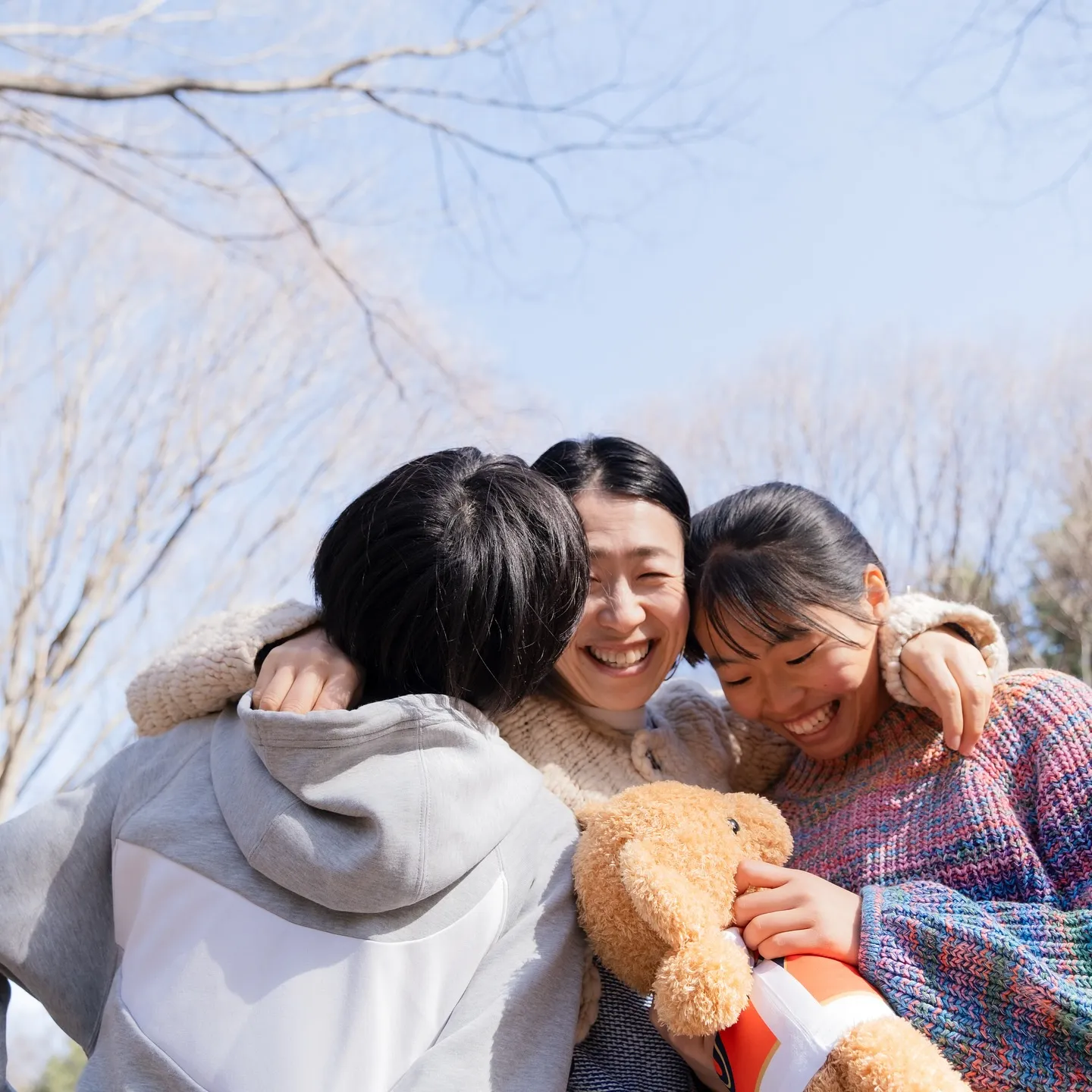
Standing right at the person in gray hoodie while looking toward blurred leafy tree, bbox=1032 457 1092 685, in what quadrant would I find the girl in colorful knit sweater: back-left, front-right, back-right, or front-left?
front-right

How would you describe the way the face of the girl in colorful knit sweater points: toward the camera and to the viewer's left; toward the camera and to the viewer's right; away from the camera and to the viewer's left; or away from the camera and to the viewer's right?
toward the camera and to the viewer's left

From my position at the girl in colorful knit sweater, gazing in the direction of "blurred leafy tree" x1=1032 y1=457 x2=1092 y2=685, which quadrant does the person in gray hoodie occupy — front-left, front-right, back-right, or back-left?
back-left

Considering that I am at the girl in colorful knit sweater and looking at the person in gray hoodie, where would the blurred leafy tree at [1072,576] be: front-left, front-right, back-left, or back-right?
back-right

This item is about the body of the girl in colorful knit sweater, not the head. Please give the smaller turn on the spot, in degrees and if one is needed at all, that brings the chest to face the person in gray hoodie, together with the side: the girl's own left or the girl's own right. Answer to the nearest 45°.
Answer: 0° — they already face them

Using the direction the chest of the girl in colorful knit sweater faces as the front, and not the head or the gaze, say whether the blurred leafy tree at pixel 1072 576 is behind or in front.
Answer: behind

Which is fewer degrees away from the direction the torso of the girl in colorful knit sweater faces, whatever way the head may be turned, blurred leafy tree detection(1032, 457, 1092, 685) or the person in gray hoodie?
the person in gray hoodie

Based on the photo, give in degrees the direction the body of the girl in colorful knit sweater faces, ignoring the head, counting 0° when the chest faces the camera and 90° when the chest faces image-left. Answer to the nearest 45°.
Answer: approximately 45°
